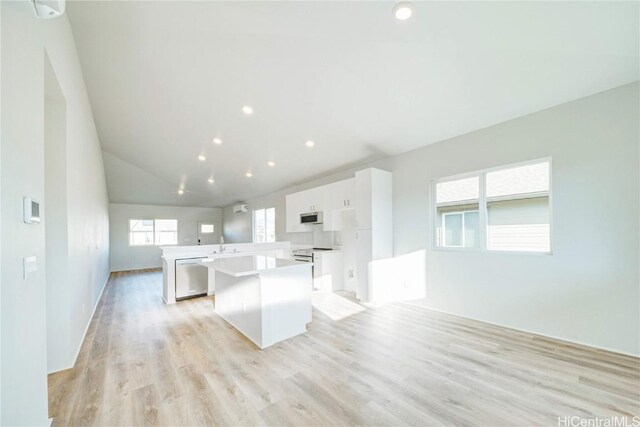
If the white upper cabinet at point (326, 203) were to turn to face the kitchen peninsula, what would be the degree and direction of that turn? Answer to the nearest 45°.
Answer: approximately 45° to its right

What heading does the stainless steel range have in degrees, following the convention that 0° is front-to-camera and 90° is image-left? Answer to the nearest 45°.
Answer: approximately 45°

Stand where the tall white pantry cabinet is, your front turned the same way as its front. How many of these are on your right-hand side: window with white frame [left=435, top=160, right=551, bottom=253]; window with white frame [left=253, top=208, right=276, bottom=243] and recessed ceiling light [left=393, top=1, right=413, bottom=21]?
1

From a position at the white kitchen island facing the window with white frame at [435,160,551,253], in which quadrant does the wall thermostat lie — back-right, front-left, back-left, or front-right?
back-right

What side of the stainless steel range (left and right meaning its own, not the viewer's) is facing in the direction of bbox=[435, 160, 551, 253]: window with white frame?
left

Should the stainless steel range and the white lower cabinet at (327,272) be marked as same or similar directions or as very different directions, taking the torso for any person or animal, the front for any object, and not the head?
same or similar directions

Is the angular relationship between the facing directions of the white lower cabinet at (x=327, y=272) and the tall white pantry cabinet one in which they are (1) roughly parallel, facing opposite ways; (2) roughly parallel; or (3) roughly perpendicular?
roughly parallel

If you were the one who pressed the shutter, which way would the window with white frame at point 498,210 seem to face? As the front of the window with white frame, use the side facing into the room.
facing the viewer and to the left of the viewer

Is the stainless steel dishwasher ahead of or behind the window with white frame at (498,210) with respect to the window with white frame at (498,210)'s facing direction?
ahead

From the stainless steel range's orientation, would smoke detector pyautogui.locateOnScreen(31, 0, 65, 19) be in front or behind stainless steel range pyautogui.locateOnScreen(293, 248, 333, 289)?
in front

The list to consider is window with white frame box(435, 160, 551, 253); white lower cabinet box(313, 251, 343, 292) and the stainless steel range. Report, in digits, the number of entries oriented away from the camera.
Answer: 0

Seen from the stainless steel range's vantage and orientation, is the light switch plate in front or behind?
in front

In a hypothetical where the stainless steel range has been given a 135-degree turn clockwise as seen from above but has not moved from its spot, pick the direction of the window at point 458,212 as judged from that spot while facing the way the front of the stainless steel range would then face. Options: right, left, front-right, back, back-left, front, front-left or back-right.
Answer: back-right

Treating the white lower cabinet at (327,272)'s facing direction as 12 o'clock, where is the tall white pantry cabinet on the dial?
The tall white pantry cabinet is roughly at 9 o'clock from the white lower cabinet.

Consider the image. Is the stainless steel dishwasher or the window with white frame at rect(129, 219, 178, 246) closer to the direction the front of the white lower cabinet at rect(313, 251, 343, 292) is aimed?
the stainless steel dishwasher

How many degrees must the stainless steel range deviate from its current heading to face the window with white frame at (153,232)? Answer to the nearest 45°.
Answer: approximately 90° to its right
